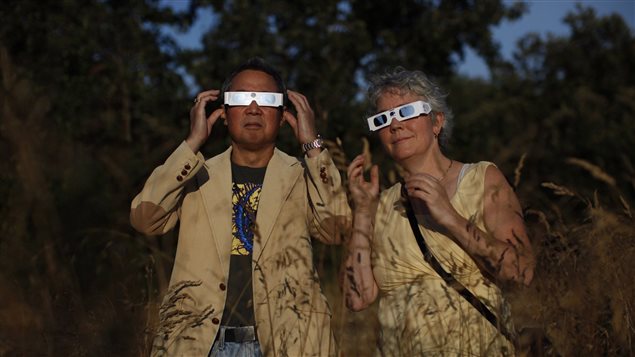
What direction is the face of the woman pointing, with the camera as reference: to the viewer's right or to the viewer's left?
to the viewer's left

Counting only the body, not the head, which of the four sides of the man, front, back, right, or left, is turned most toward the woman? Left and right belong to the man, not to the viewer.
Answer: left

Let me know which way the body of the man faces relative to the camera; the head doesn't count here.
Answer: toward the camera
